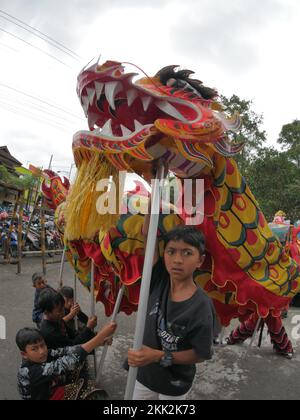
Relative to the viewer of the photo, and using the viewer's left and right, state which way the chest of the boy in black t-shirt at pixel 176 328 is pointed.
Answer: facing the viewer and to the left of the viewer

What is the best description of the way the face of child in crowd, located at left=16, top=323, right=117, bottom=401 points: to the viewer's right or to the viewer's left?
to the viewer's right

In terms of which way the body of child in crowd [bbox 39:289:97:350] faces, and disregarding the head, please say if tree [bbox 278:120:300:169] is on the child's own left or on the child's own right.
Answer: on the child's own left

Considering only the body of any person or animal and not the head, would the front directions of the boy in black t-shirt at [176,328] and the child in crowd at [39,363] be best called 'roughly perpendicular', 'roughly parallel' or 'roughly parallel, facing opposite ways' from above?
roughly perpendicular

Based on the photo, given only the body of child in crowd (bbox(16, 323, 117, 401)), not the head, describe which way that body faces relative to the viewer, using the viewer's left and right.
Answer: facing the viewer and to the right of the viewer

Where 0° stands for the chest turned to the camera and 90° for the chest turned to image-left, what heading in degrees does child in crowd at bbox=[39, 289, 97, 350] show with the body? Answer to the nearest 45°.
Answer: approximately 270°

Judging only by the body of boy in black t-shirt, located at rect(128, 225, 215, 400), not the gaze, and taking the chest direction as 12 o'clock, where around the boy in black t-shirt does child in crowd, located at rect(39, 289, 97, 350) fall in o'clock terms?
The child in crowd is roughly at 3 o'clock from the boy in black t-shirt.

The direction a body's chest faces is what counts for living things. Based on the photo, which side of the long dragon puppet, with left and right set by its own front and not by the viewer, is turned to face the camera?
left
